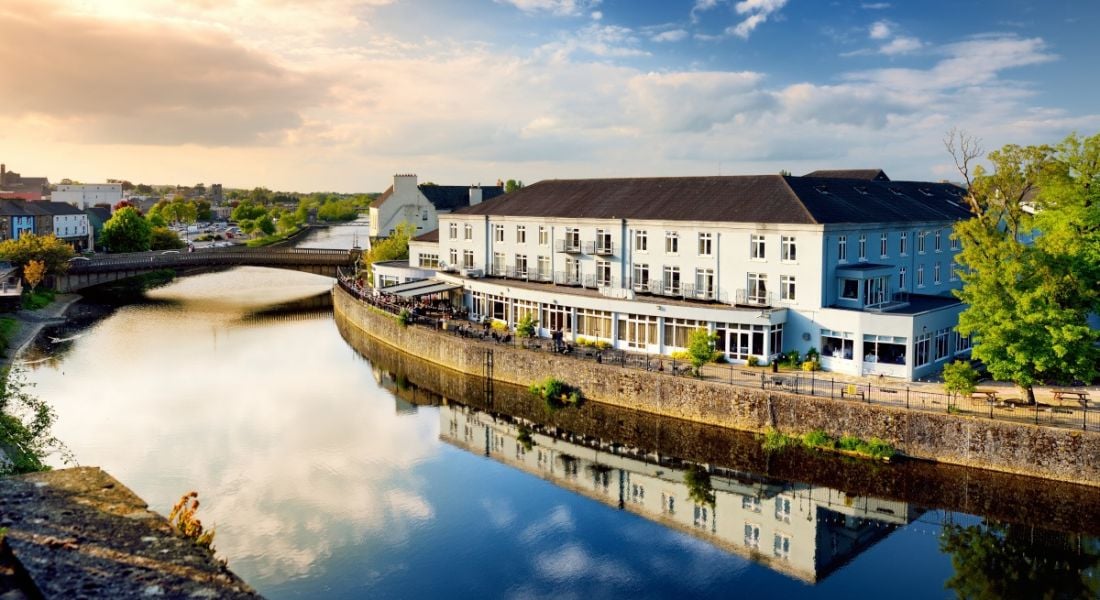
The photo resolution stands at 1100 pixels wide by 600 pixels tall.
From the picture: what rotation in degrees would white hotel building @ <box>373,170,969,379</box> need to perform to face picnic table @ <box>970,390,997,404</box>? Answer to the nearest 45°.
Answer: approximately 90° to its left

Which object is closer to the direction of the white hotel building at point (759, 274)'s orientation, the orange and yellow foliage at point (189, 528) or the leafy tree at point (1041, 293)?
the orange and yellow foliage

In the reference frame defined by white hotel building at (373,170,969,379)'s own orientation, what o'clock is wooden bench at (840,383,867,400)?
The wooden bench is roughly at 10 o'clock from the white hotel building.

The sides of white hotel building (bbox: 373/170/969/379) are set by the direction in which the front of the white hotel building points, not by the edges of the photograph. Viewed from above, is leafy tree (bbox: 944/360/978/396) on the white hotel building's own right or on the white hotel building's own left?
on the white hotel building's own left

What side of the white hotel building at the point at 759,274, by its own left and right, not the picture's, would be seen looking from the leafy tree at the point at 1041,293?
left

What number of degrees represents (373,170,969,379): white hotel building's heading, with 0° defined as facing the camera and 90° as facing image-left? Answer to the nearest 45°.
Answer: approximately 45°
